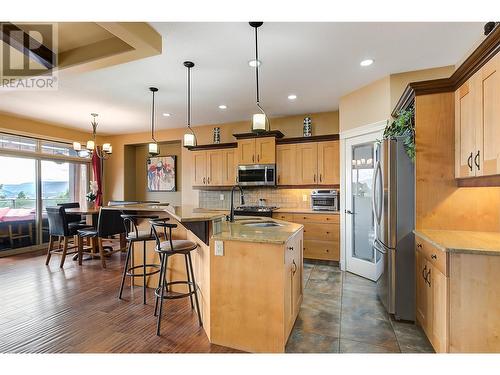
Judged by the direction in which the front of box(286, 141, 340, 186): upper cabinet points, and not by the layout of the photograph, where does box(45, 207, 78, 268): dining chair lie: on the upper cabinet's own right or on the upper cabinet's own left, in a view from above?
on the upper cabinet's own right

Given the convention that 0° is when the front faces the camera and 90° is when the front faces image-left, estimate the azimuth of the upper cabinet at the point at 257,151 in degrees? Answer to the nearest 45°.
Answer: approximately 0°

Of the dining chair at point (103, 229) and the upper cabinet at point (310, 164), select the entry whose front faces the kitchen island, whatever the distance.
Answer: the upper cabinet

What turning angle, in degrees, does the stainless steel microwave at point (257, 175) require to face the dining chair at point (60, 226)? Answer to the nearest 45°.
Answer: approximately 90° to its right

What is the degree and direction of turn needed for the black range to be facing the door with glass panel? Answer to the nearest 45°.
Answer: approximately 45° to its left

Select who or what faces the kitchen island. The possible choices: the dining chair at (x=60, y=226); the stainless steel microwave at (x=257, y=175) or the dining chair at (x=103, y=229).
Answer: the stainless steel microwave

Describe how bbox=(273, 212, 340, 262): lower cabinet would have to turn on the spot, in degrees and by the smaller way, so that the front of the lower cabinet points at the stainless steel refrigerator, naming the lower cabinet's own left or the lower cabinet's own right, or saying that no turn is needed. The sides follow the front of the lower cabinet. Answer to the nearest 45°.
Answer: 0° — it already faces it

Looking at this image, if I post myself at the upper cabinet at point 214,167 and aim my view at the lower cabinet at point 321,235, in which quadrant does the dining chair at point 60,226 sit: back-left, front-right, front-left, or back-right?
back-right

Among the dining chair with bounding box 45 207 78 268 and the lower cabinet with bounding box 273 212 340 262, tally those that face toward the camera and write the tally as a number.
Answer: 1
